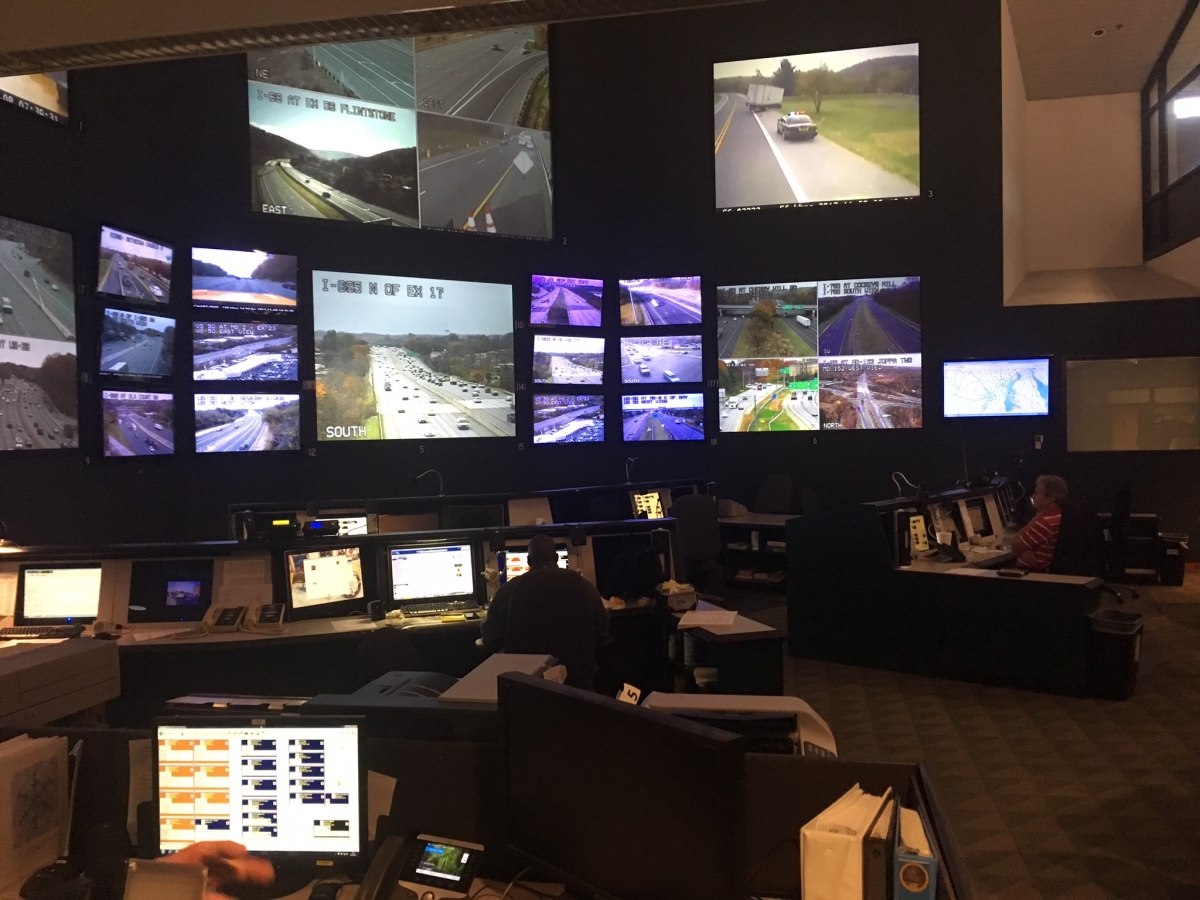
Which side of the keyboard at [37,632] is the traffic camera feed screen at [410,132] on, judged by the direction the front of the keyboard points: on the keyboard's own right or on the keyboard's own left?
on the keyboard's own left

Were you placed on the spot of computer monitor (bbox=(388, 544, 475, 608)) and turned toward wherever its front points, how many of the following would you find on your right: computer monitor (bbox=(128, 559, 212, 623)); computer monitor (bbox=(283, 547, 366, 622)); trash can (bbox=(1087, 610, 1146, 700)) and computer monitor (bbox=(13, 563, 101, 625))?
3

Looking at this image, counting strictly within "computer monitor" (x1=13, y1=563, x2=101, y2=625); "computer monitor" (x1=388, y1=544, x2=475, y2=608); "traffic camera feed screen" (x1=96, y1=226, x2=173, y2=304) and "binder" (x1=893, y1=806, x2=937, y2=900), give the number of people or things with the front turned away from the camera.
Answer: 0

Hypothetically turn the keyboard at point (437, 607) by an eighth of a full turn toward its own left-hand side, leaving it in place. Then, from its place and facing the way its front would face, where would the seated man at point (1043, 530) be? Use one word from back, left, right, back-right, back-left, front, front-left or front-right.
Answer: front-left

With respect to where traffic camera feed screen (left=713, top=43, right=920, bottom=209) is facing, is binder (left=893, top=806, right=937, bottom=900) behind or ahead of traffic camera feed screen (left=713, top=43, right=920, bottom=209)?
ahead

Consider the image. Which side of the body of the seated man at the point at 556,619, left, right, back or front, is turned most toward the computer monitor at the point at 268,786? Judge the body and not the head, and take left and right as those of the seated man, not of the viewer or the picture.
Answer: back

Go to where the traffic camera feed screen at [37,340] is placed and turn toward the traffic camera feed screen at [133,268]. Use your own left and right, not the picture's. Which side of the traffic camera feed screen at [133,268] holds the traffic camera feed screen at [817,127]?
right

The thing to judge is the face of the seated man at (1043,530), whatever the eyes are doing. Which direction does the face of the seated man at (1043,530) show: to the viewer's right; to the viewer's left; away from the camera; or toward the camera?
to the viewer's left

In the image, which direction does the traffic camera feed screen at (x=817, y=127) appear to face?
toward the camera

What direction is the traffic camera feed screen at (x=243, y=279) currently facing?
toward the camera

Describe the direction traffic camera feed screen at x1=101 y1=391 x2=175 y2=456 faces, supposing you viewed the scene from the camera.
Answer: facing the viewer and to the right of the viewer

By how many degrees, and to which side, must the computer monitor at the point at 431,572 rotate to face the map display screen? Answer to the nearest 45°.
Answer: approximately 135° to its left

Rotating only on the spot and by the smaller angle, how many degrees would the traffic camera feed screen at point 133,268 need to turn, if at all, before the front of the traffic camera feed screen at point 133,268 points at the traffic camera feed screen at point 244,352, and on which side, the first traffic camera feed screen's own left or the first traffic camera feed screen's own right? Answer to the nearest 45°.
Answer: approximately 90° to the first traffic camera feed screen's own left

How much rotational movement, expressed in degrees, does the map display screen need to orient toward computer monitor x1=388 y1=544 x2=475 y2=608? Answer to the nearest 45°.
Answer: approximately 45° to its right

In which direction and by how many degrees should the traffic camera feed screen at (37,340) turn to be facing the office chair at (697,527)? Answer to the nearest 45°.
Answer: approximately 45° to its left
